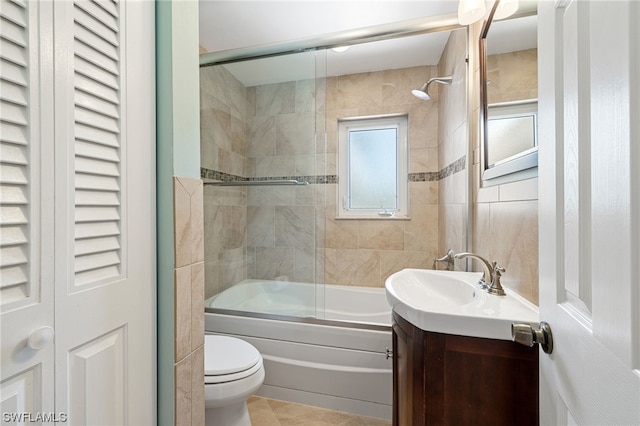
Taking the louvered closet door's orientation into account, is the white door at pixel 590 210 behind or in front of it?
in front

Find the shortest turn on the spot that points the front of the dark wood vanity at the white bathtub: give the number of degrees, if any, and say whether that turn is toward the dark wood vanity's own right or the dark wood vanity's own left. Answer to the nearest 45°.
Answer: approximately 45° to the dark wood vanity's own right

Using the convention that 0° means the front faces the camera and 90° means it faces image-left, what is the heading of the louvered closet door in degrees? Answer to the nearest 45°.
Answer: approximately 315°

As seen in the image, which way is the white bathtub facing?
toward the camera

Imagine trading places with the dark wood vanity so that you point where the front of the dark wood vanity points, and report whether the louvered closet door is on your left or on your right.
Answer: on your left

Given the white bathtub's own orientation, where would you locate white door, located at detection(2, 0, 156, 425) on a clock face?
The white door is roughly at 1 o'clock from the white bathtub.

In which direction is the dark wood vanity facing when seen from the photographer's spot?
facing to the left of the viewer

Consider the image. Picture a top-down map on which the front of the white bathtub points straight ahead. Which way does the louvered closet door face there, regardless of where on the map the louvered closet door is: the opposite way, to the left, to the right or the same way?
to the left
